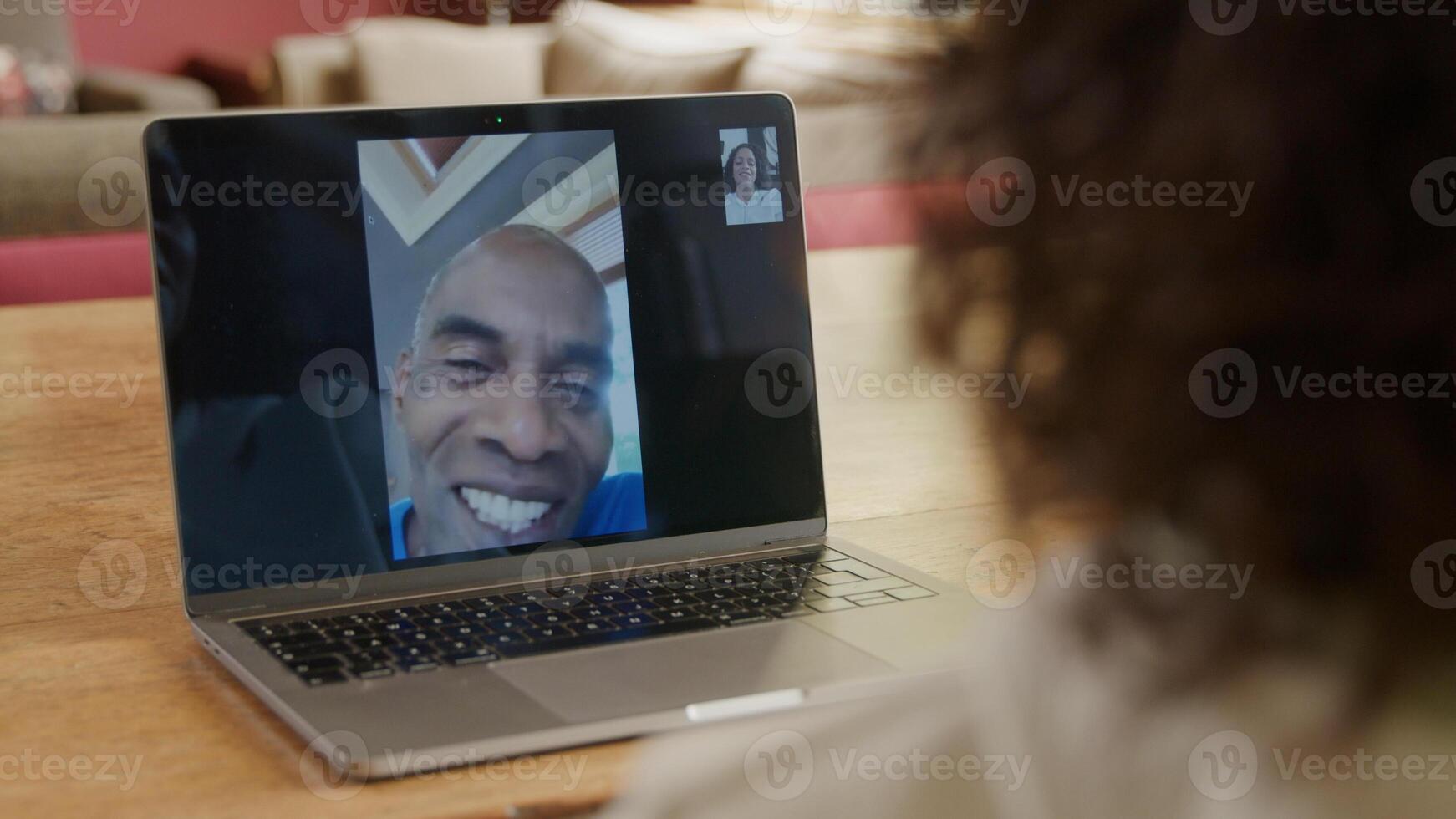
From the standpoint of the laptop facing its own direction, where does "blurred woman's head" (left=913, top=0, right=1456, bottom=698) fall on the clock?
The blurred woman's head is roughly at 1 o'clock from the laptop.

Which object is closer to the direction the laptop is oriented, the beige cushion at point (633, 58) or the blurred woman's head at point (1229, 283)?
the blurred woman's head

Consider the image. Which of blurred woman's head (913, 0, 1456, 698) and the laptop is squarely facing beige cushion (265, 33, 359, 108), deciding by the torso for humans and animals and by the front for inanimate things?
the blurred woman's head

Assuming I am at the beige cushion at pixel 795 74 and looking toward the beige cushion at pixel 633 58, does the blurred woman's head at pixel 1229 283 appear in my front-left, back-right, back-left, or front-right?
back-left

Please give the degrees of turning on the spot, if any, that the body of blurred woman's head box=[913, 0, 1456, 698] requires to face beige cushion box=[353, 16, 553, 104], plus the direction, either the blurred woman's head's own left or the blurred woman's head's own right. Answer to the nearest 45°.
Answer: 0° — they already face it

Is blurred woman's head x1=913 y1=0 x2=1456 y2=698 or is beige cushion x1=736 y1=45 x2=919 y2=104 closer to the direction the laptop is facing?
the blurred woman's head

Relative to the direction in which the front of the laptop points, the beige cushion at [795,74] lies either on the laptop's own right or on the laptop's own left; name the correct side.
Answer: on the laptop's own left

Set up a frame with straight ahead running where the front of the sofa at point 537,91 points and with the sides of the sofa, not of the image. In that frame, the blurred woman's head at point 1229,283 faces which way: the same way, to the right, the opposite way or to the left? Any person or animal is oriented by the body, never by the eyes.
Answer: the opposite way

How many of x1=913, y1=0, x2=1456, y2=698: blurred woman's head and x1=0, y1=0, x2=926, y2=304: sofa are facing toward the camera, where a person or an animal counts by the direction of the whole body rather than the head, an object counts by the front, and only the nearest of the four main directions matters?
1

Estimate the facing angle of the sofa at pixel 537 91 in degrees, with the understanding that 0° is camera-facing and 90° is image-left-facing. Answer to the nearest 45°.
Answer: approximately 0°

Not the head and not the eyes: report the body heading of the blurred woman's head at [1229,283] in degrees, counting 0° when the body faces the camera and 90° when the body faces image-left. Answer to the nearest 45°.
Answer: approximately 135°

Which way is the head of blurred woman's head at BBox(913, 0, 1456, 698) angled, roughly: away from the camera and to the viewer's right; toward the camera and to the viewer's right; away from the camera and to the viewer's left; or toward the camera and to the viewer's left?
away from the camera and to the viewer's left

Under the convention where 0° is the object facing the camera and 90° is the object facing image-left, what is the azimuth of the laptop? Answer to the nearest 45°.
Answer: approximately 315°
